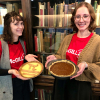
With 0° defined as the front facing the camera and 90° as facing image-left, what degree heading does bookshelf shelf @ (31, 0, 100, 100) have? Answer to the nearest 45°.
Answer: approximately 0°

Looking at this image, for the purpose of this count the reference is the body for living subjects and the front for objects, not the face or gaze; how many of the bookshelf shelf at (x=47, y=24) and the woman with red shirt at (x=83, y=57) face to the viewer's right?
0

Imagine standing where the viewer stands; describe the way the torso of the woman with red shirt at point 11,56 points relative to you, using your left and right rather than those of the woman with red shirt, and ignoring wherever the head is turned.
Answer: facing the viewer and to the right of the viewer

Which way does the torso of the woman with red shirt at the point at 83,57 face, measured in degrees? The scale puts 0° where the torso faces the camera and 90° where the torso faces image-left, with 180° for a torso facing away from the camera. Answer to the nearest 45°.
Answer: approximately 45°

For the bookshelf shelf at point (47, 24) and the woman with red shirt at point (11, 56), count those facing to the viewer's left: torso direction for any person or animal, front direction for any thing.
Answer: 0
